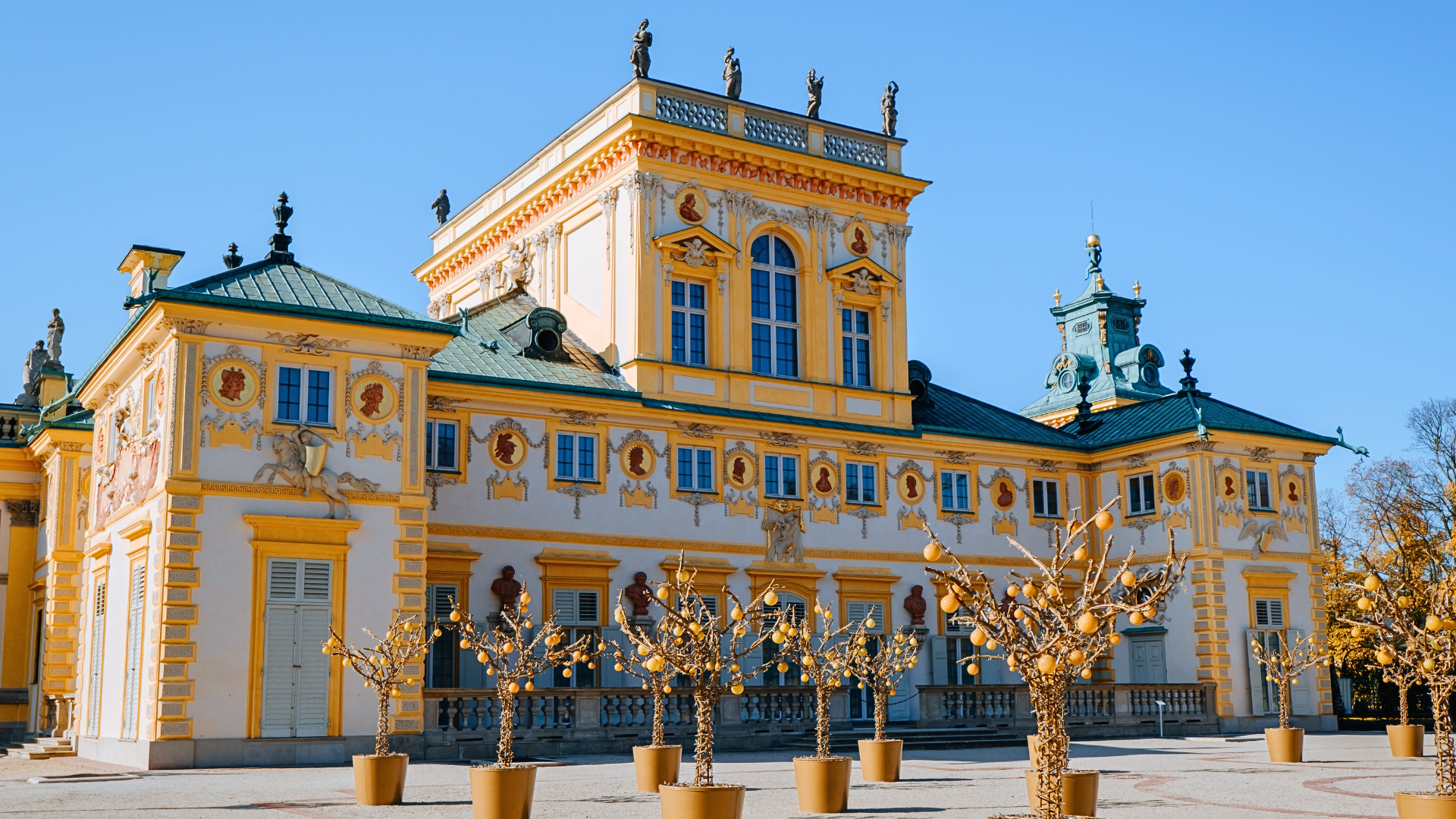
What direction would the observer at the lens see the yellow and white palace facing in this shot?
facing the viewer and to the right of the viewer

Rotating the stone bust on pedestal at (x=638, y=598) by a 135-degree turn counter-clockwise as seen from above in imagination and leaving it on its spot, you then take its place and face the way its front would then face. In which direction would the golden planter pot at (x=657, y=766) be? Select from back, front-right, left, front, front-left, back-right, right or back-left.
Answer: back

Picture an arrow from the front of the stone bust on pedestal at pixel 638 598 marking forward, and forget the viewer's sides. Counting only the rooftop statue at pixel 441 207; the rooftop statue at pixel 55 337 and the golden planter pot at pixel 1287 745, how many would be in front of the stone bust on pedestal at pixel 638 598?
1

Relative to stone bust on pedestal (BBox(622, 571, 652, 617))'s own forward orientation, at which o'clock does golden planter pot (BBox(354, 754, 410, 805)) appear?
The golden planter pot is roughly at 2 o'clock from the stone bust on pedestal.

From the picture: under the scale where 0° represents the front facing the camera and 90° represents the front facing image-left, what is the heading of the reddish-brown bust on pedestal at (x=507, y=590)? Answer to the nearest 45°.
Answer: approximately 315°

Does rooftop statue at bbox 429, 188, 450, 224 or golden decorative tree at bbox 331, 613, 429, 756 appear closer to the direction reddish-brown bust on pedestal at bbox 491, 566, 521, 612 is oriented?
the golden decorative tree

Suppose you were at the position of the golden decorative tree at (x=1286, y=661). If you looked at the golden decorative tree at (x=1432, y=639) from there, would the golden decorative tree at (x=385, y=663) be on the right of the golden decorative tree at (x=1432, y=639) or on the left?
right

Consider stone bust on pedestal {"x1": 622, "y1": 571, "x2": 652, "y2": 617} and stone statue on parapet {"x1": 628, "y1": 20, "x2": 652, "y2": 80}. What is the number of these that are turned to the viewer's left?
0
